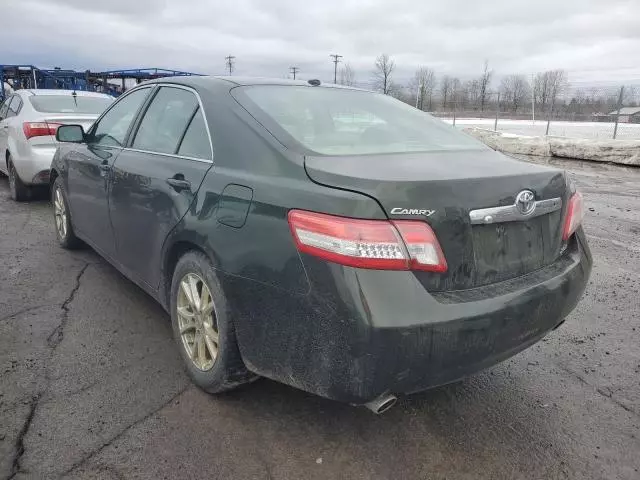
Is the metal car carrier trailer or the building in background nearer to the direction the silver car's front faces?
the metal car carrier trailer

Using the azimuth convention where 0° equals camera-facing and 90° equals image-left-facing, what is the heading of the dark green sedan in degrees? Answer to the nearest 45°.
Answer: approximately 135°

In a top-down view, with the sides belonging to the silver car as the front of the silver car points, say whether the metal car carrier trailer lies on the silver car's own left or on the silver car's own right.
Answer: on the silver car's own right

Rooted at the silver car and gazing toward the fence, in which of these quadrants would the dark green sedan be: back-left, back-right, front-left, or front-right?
back-right

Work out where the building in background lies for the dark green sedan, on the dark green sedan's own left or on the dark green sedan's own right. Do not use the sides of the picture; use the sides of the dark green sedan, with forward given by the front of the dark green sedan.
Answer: on the dark green sedan's own right

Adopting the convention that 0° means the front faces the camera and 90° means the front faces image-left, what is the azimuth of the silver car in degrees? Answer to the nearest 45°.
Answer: approximately 135°

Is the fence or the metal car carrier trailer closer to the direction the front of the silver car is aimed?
the metal car carrier trailer
